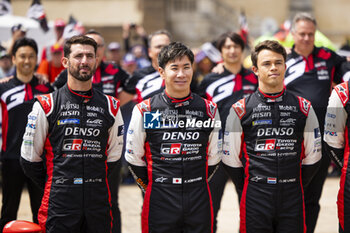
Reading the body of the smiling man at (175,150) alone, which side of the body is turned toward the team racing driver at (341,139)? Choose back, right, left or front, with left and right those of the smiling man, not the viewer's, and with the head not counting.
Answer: left

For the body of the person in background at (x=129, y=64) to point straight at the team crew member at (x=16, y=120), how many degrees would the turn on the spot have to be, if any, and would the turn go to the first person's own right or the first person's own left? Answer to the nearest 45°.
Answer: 0° — they already face them

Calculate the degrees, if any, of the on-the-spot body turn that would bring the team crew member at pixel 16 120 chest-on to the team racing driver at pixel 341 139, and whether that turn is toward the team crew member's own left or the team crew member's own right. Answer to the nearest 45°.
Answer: approximately 45° to the team crew member's own left

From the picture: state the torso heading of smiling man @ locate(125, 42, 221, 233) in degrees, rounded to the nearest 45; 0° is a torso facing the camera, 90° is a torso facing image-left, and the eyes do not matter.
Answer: approximately 0°

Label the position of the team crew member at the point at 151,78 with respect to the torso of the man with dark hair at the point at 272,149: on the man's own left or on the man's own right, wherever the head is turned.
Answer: on the man's own right

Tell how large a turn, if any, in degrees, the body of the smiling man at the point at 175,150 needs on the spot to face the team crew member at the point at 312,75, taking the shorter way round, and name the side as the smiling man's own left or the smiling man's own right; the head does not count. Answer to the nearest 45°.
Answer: approximately 135° to the smiling man's own left

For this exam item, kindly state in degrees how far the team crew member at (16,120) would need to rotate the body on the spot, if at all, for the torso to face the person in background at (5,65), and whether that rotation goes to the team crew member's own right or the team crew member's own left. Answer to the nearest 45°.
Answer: approximately 180°

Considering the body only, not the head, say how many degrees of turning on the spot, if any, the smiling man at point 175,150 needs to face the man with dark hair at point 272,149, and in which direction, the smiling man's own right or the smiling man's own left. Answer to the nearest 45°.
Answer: approximately 90° to the smiling man's own left

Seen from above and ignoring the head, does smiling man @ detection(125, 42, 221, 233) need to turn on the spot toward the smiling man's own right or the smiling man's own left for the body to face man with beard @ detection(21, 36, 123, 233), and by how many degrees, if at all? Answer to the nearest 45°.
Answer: approximately 90° to the smiling man's own right

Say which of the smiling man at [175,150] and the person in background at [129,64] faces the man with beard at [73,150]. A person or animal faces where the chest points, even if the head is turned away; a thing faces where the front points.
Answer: the person in background

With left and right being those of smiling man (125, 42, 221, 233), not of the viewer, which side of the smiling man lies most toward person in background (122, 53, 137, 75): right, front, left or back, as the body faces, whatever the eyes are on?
back
